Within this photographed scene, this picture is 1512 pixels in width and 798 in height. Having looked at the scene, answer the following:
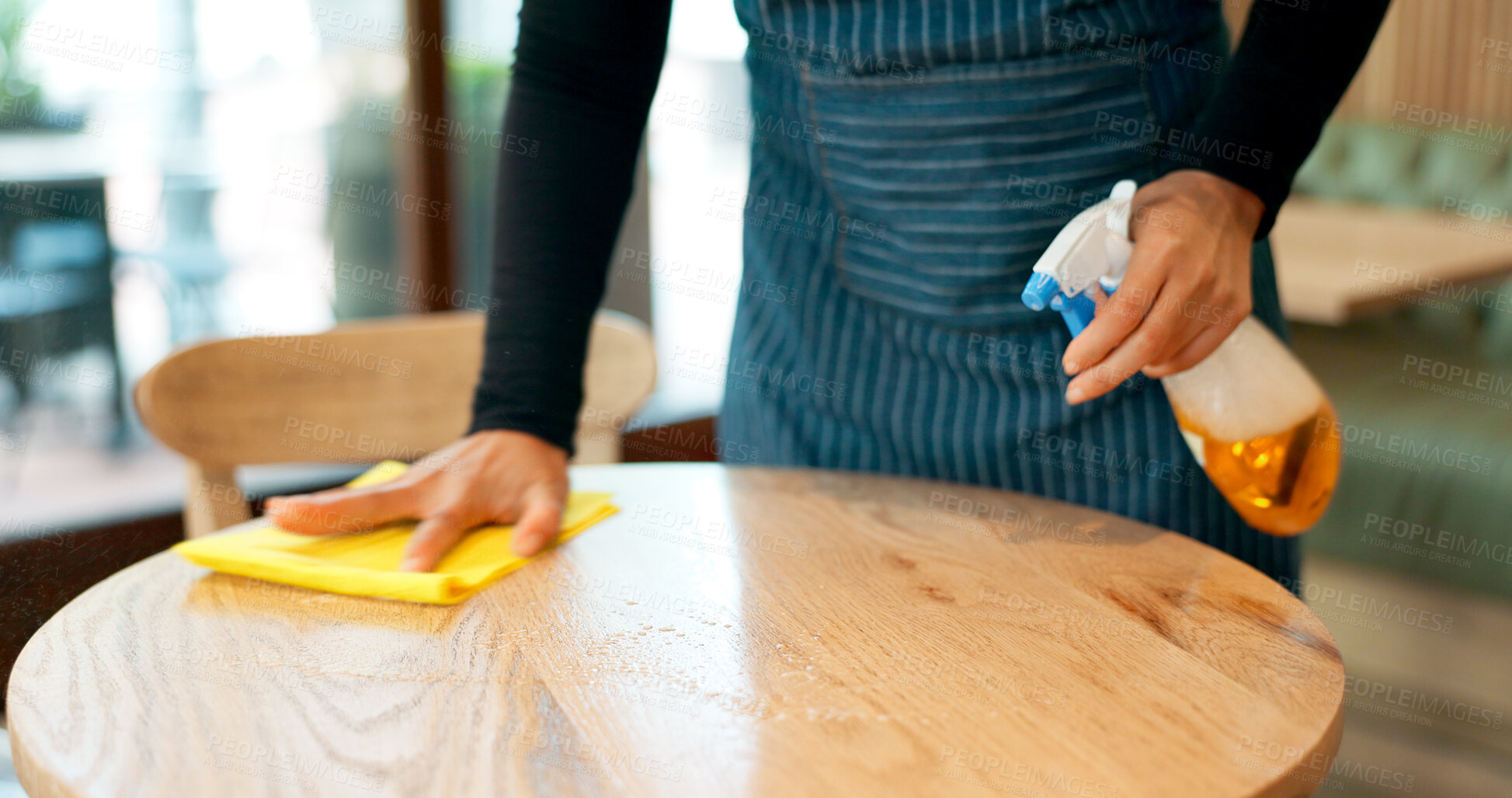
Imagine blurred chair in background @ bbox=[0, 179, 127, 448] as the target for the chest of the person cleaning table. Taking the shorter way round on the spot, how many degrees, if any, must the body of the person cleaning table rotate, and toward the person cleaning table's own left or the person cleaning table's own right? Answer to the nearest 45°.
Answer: approximately 135° to the person cleaning table's own right

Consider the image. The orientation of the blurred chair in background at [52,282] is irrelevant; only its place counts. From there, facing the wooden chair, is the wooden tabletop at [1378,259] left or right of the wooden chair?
left

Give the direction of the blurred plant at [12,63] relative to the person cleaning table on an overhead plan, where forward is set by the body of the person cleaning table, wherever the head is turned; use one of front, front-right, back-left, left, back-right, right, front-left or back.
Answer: back-right

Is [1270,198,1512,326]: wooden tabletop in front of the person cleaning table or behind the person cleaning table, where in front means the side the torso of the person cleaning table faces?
behind

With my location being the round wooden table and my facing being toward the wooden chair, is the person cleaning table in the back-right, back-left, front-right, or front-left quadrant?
front-right

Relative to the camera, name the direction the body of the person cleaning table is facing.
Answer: toward the camera

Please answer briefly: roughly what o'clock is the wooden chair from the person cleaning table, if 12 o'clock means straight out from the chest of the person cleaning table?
The wooden chair is roughly at 4 o'clock from the person cleaning table.
